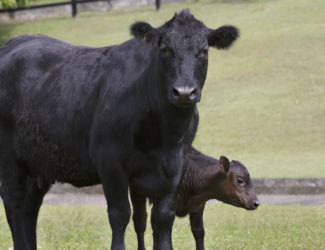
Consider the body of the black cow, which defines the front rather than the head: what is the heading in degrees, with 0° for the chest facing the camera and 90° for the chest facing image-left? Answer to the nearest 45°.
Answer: approximately 315°

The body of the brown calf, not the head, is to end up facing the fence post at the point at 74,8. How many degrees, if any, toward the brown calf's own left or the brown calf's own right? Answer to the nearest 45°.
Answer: approximately 90° to the brown calf's own left

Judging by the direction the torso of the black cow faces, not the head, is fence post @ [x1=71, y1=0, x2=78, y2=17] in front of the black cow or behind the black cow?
behind

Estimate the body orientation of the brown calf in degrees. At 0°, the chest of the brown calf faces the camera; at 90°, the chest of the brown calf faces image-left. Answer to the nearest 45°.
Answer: approximately 270°
